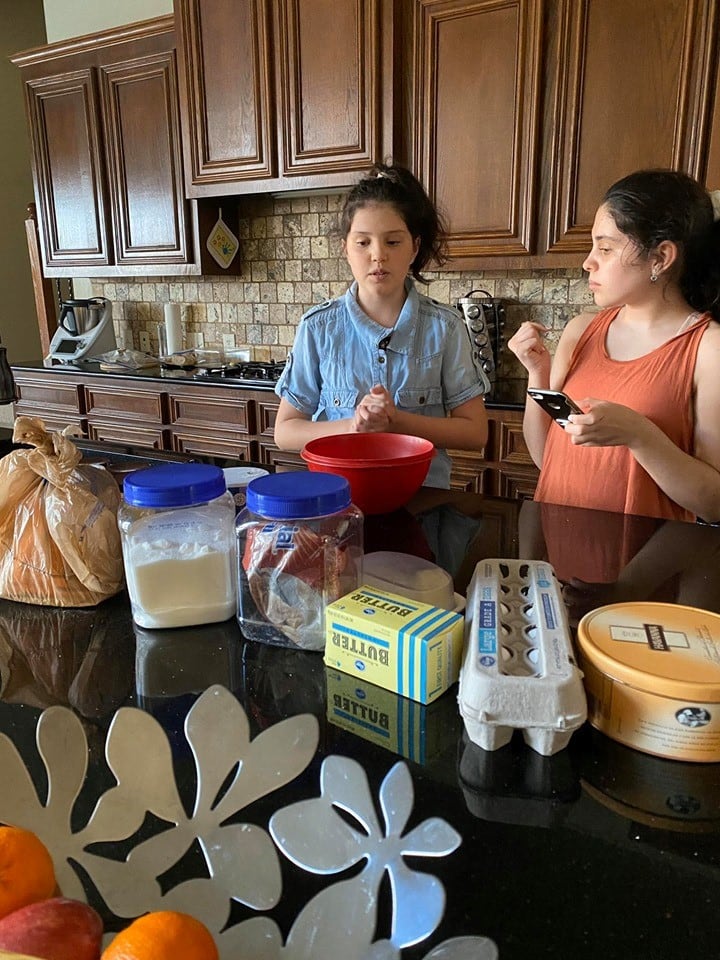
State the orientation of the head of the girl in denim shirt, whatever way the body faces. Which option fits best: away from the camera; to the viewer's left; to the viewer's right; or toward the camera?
toward the camera

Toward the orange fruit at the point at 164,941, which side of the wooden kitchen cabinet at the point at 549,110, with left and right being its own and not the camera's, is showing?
front

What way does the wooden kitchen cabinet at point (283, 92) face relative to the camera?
toward the camera

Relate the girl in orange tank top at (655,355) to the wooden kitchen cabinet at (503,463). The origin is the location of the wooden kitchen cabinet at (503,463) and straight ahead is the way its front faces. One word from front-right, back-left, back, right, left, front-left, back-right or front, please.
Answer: front

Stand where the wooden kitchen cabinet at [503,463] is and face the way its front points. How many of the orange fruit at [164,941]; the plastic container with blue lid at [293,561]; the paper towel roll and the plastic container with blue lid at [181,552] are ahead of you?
3

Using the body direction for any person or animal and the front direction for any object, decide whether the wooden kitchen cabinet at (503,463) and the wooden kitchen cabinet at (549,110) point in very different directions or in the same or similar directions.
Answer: same or similar directions

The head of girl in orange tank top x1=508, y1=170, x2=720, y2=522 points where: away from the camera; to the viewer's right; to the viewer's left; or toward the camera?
to the viewer's left

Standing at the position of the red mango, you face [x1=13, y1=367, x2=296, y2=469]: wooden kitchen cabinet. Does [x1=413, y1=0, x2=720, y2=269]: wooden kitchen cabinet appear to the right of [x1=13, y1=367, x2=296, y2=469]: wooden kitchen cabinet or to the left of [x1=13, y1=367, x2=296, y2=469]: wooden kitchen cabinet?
right

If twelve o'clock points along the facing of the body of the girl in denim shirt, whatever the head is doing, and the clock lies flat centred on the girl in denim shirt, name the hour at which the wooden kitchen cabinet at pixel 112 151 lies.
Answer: The wooden kitchen cabinet is roughly at 5 o'clock from the girl in denim shirt.

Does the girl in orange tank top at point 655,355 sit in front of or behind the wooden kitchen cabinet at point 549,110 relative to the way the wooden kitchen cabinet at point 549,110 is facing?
in front

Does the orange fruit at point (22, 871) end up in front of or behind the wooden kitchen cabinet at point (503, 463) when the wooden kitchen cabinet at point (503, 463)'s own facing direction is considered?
in front

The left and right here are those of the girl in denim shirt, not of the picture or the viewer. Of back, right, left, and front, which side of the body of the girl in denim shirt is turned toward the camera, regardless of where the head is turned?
front

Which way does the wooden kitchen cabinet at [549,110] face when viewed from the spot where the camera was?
facing the viewer

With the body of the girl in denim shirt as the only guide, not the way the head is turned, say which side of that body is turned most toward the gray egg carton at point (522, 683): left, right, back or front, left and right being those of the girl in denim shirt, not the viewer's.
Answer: front

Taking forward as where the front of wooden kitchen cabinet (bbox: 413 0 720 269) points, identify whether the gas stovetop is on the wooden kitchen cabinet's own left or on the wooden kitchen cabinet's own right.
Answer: on the wooden kitchen cabinet's own right

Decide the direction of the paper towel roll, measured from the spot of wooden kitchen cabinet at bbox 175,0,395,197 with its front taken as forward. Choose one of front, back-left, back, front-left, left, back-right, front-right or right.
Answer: back-right

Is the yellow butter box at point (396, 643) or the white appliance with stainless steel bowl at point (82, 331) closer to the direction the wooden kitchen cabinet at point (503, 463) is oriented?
the yellow butter box

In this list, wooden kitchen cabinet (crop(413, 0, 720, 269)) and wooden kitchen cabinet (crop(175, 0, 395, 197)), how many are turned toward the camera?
2

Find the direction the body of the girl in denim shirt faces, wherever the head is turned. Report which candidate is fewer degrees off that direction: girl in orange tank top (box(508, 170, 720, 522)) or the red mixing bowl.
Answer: the red mixing bowl

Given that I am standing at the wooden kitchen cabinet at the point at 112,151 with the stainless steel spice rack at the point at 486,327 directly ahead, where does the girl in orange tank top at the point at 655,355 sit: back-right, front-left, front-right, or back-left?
front-right

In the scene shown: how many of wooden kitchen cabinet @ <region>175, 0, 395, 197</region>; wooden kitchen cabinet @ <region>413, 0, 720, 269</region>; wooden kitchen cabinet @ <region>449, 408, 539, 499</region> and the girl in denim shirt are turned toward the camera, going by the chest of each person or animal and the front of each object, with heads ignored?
4
